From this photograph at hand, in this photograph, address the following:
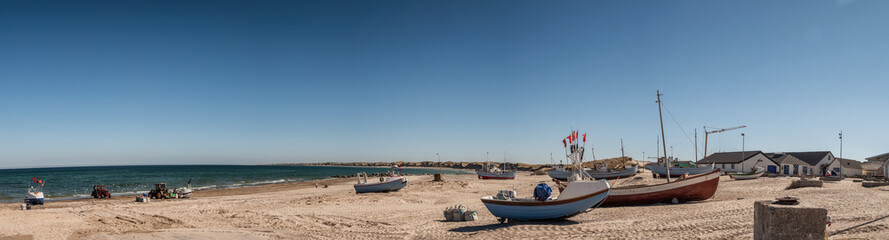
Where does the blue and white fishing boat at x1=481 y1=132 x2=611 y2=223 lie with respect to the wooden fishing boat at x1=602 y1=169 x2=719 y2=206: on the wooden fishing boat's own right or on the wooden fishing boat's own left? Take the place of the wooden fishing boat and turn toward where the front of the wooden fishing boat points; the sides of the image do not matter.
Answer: on the wooden fishing boat's own right

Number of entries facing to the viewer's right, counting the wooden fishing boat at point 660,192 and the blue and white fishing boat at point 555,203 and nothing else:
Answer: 2

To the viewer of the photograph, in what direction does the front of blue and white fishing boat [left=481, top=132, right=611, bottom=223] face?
facing to the right of the viewer

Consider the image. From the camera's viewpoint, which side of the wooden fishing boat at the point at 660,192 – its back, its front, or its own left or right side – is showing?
right

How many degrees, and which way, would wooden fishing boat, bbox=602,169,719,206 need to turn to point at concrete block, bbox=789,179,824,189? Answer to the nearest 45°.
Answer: approximately 45° to its left

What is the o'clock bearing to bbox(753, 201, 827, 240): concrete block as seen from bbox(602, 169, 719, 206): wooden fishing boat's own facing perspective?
The concrete block is roughly at 3 o'clock from the wooden fishing boat.

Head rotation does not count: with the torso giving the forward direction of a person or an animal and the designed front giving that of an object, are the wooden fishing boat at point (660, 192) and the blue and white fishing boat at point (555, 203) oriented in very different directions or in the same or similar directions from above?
same or similar directions
